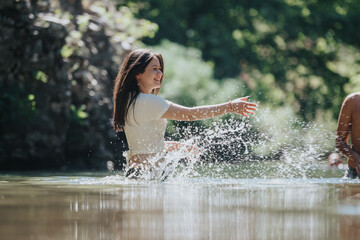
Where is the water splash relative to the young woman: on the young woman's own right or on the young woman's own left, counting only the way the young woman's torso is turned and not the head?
on the young woman's own right

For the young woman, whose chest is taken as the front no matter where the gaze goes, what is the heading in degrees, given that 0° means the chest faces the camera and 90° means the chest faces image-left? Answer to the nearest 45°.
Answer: approximately 270°
